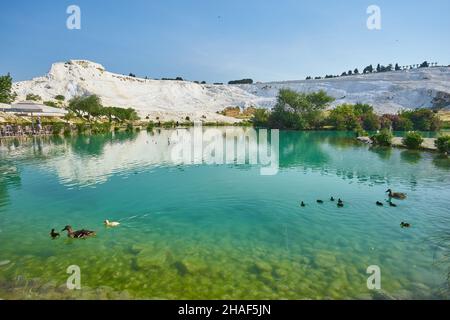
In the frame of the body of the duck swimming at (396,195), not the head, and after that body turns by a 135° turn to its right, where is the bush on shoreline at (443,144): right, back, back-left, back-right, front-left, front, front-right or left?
front-left

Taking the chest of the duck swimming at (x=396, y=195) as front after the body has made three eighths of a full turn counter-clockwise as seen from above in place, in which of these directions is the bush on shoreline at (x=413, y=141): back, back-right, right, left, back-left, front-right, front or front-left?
back-left

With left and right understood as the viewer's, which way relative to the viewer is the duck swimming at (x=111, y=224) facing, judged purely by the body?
facing to the left of the viewer

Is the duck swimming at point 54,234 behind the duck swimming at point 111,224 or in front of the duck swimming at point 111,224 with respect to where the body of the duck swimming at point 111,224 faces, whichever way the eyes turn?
in front

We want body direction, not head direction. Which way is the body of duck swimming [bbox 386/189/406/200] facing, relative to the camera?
to the viewer's left

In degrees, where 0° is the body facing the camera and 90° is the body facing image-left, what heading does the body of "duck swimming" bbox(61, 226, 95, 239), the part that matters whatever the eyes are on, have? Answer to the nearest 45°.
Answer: approximately 90°

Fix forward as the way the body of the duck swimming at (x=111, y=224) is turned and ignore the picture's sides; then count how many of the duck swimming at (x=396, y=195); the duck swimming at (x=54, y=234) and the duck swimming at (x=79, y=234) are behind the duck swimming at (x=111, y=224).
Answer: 1

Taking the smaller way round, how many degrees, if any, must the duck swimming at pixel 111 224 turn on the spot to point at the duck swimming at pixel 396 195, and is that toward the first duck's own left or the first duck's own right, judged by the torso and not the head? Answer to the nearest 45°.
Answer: approximately 180°

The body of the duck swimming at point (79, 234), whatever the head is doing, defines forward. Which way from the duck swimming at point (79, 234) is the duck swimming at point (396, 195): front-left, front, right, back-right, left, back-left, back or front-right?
back
